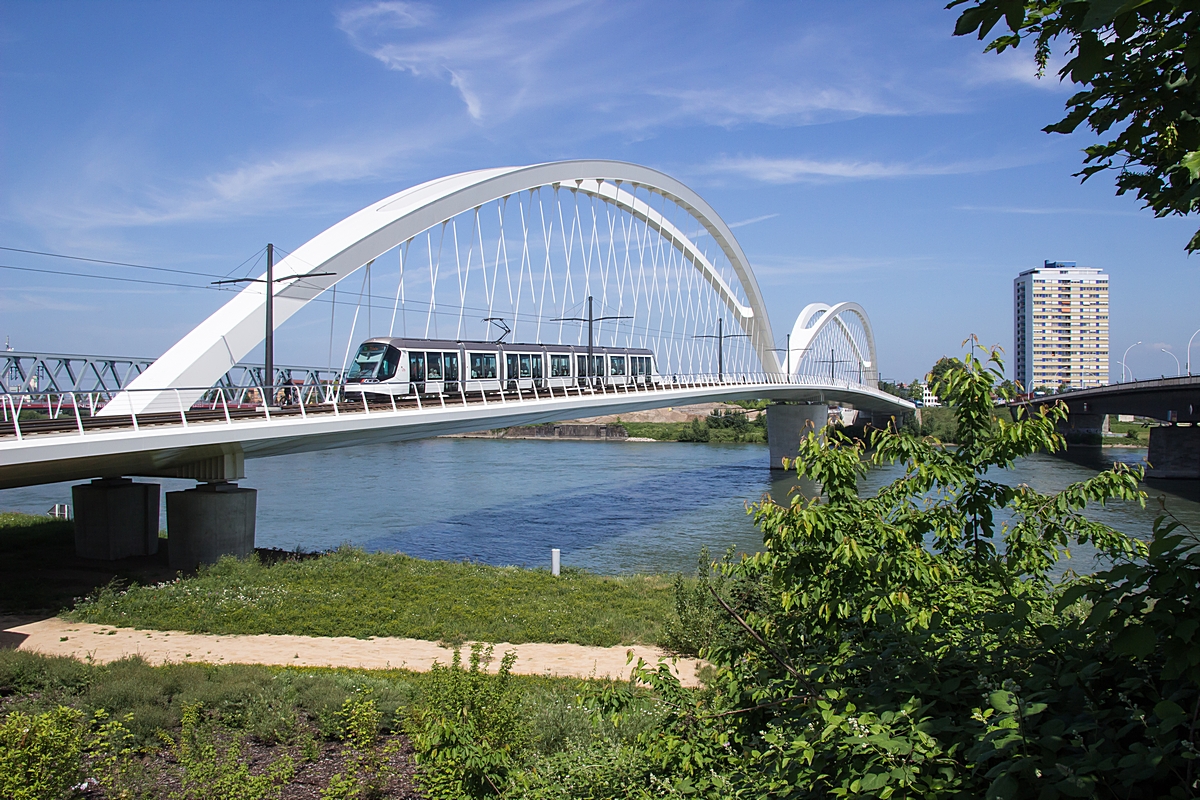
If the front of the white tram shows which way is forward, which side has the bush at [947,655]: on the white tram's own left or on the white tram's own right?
on the white tram's own left

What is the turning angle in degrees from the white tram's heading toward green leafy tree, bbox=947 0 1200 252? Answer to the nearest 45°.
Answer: approximately 45° to its left

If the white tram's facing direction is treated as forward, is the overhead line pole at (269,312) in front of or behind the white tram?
in front

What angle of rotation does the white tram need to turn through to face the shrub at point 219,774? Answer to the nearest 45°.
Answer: approximately 45° to its left

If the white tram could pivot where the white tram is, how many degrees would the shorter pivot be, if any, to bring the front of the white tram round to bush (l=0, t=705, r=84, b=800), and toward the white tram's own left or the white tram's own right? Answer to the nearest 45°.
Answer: approximately 45° to the white tram's own left

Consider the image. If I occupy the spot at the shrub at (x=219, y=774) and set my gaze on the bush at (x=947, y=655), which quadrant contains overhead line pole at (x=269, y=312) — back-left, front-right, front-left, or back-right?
back-left

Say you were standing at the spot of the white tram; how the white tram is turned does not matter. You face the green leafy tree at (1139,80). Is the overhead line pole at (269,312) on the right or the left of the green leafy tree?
right

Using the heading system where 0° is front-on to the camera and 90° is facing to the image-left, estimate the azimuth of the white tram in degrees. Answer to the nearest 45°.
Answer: approximately 45°
